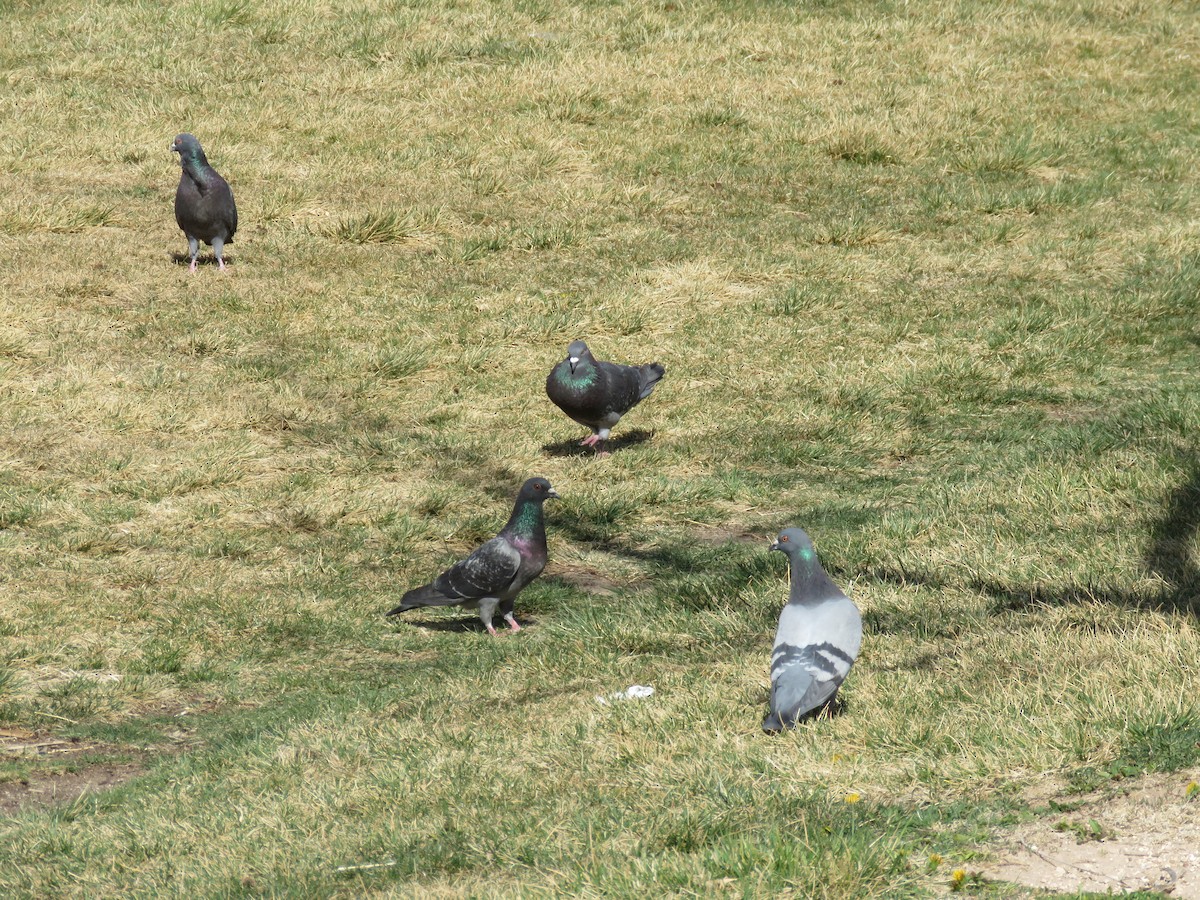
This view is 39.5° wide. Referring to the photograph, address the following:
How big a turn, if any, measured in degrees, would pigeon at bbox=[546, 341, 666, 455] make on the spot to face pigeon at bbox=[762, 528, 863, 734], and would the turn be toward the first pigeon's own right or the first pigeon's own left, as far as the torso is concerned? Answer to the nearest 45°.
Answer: approximately 45° to the first pigeon's own left

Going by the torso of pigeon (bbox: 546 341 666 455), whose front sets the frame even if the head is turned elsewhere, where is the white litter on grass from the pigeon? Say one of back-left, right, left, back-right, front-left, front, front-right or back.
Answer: front-left

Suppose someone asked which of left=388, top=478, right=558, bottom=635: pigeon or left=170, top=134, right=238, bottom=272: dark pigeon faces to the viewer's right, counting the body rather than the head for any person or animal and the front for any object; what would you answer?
the pigeon

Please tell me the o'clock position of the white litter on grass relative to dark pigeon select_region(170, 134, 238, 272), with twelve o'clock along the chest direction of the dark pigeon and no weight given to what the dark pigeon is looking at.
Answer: The white litter on grass is roughly at 10 o'clock from the dark pigeon.

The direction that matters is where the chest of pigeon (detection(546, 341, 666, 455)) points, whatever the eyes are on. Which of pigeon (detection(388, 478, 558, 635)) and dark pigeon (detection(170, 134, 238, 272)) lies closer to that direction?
the pigeon

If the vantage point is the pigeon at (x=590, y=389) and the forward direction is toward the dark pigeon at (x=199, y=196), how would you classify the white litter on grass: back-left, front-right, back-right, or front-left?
back-left

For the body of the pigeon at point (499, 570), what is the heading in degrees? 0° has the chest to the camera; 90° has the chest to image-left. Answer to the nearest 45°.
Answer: approximately 270°

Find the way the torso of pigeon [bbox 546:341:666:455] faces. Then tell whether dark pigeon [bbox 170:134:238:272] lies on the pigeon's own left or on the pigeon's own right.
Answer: on the pigeon's own right

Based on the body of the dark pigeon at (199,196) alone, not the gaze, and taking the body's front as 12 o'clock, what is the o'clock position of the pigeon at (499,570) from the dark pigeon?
The pigeon is roughly at 10 o'clock from the dark pigeon.

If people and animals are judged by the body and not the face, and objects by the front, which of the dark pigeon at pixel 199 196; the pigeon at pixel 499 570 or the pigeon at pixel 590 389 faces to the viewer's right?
the pigeon at pixel 499 570

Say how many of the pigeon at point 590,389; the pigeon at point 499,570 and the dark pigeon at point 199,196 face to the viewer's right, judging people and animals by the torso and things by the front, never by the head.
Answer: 1

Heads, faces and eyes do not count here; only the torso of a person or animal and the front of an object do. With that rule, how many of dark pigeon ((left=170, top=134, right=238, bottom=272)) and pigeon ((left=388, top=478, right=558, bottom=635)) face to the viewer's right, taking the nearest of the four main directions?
1

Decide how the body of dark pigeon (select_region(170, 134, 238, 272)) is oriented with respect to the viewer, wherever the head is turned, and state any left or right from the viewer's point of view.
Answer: facing the viewer and to the left of the viewer

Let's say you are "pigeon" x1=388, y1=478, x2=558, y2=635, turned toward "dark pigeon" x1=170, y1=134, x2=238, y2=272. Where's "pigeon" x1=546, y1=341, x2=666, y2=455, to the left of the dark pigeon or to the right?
right
